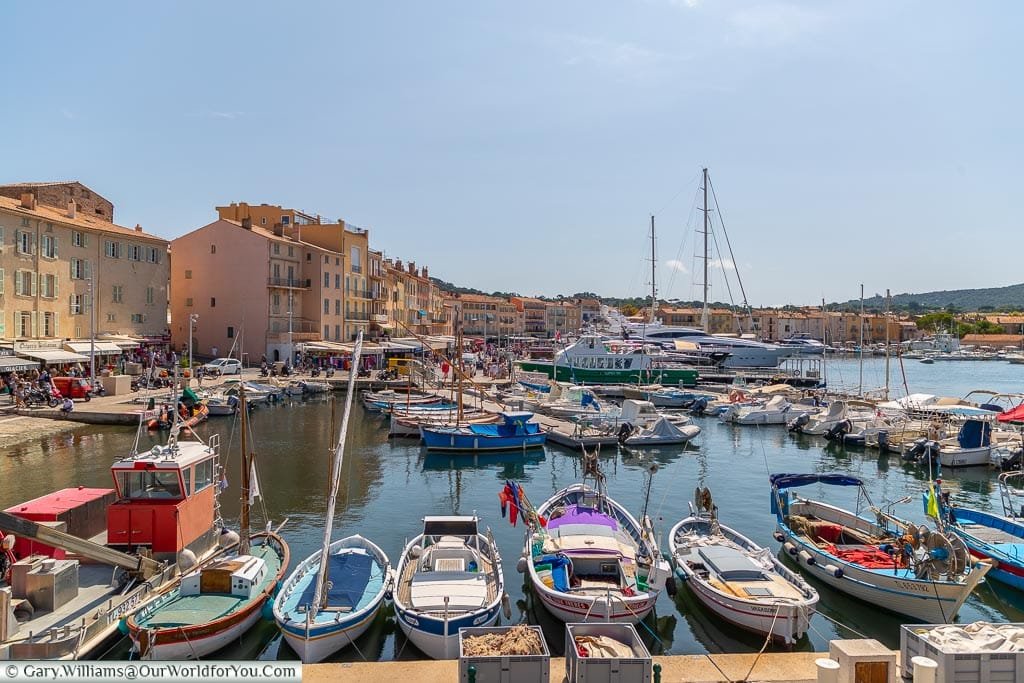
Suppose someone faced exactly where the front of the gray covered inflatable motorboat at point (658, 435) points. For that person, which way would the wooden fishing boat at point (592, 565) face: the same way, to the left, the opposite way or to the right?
to the left

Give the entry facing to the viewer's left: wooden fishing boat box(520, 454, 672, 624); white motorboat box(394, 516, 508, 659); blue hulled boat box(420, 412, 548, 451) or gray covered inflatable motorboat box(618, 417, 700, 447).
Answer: the blue hulled boat

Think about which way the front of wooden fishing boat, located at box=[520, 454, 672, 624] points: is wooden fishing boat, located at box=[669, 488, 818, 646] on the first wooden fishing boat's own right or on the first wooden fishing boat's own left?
on the first wooden fishing boat's own right

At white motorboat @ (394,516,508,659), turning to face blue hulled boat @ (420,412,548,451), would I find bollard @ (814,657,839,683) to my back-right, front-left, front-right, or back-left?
back-right

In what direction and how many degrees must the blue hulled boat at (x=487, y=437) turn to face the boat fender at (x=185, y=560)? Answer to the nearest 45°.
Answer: approximately 90° to its left

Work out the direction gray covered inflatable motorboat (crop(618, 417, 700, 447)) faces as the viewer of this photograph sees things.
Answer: facing to the right of the viewer

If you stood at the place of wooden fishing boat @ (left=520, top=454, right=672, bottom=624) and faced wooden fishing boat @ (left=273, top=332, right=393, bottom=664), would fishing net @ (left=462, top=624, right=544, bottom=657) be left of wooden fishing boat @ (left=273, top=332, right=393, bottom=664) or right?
left

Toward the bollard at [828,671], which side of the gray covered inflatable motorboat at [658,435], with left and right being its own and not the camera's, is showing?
right

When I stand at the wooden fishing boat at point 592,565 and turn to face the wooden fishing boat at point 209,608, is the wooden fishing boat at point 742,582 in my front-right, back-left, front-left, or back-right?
back-left
